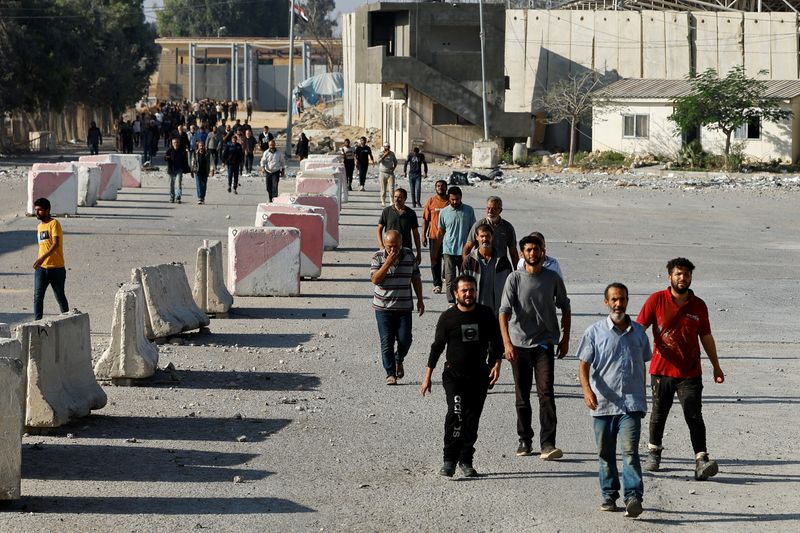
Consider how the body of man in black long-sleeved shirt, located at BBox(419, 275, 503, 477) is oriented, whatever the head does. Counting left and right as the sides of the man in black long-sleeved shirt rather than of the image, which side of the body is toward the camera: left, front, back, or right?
front

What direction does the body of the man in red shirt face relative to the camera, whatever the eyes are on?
toward the camera

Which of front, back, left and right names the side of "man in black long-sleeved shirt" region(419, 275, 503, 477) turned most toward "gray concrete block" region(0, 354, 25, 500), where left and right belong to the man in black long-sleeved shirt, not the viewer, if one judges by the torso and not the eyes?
right

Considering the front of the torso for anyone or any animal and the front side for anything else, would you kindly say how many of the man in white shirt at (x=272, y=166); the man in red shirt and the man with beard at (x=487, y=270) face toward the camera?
3

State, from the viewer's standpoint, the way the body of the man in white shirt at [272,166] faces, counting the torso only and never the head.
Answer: toward the camera

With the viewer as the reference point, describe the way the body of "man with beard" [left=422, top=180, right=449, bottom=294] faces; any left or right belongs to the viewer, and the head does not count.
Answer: facing the viewer

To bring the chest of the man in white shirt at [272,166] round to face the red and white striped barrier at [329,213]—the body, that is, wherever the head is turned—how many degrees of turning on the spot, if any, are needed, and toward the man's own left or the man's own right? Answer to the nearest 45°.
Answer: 0° — they already face it

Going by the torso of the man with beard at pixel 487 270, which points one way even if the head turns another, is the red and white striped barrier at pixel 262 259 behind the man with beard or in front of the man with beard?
behind

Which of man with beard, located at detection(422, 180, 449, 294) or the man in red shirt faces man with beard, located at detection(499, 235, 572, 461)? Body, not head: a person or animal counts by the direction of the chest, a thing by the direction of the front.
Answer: man with beard, located at detection(422, 180, 449, 294)

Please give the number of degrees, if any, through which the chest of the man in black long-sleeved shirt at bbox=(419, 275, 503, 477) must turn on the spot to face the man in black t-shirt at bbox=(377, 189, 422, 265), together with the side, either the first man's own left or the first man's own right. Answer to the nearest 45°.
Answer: approximately 180°
